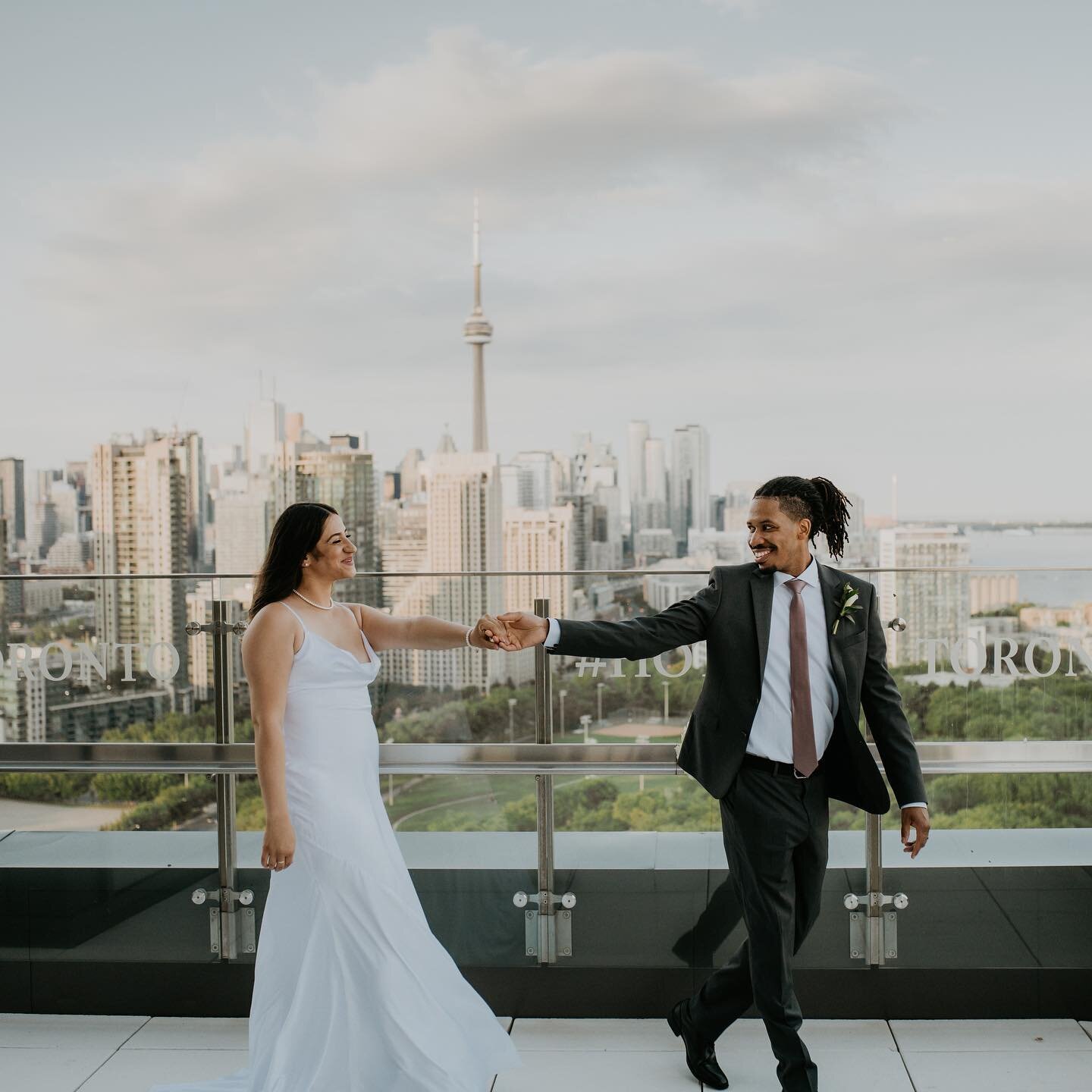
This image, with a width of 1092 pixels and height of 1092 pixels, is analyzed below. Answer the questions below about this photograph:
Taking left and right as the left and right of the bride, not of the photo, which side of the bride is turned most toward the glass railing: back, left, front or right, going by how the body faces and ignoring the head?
left

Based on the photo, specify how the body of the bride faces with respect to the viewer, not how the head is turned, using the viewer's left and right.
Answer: facing the viewer and to the right of the viewer

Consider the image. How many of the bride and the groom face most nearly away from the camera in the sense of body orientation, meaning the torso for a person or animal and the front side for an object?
0

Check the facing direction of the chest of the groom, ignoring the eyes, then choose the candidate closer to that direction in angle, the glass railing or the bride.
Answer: the bride

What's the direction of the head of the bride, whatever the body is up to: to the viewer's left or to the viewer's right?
to the viewer's right

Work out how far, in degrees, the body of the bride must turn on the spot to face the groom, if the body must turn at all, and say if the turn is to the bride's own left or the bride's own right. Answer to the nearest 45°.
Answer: approximately 45° to the bride's own left

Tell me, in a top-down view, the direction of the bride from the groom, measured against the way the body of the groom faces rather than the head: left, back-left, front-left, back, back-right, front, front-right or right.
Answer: right

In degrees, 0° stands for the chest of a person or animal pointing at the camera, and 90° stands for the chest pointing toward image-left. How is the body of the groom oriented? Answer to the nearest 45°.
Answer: approximately 0°

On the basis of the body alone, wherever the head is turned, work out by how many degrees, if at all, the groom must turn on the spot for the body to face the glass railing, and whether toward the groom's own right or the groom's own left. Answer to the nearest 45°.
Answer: approximately 135° to the groom's own right
